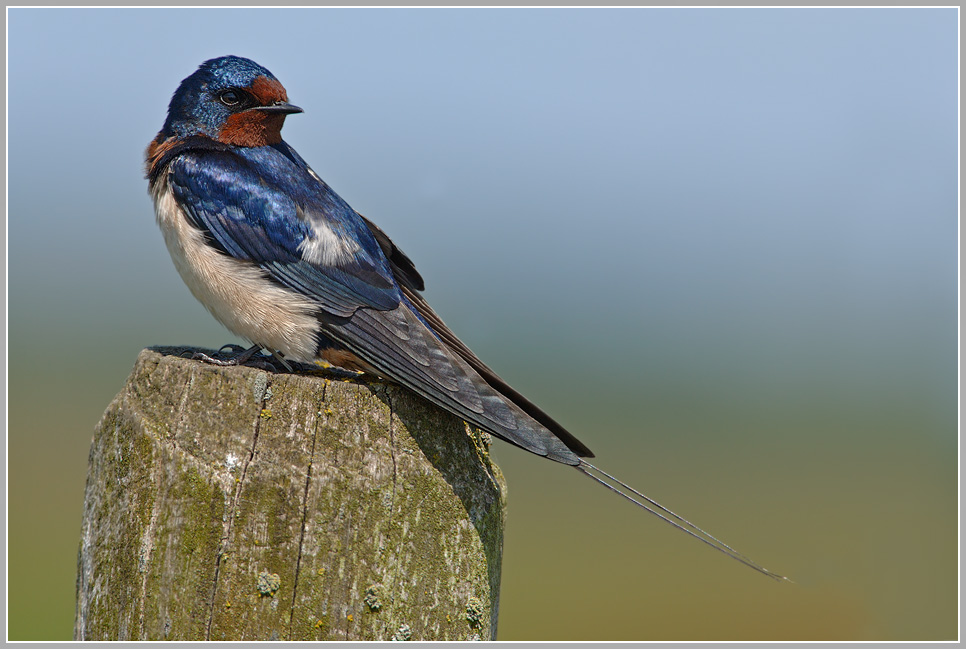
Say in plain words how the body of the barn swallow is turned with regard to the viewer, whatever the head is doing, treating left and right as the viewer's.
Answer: facing to the left of the viewer
